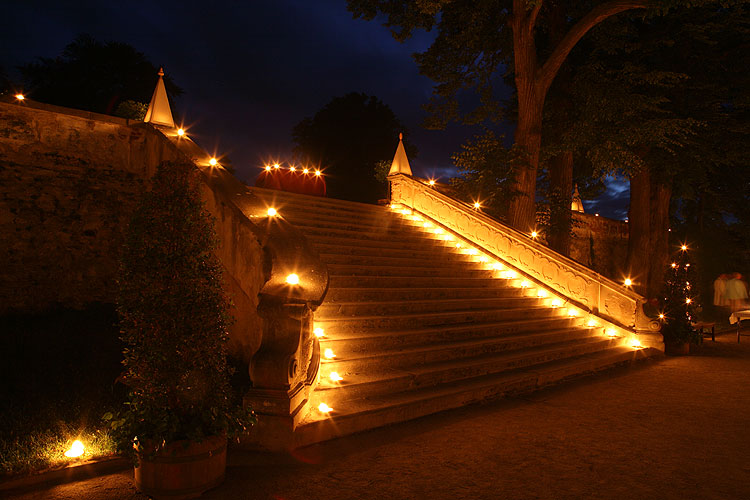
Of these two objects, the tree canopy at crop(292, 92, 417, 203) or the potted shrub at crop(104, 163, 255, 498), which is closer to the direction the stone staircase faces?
the potted shrub

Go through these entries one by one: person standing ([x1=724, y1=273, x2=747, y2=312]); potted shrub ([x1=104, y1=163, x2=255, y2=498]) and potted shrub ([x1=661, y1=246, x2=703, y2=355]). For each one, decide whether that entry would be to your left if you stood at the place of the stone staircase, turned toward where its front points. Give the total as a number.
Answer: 2

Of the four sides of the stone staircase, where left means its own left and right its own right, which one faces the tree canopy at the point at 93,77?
back

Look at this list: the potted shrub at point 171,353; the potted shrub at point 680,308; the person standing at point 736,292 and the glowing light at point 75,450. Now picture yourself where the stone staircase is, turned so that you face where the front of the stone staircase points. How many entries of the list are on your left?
2

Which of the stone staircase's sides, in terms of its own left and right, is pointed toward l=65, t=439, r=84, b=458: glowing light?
right

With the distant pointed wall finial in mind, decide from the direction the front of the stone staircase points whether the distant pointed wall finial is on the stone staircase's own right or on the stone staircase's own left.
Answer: on the stone staircase's own left

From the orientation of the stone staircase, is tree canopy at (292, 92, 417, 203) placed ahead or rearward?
rearward

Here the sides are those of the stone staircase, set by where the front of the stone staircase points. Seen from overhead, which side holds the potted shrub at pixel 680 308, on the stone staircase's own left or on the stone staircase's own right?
on the stone staircase's own left

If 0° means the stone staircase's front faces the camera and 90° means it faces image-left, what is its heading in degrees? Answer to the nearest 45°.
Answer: approximately 315°

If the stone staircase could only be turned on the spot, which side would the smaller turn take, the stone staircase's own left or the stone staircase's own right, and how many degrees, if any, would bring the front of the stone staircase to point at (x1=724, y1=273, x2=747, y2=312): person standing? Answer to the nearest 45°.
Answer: approximately 90° to the stone staircase's own left
